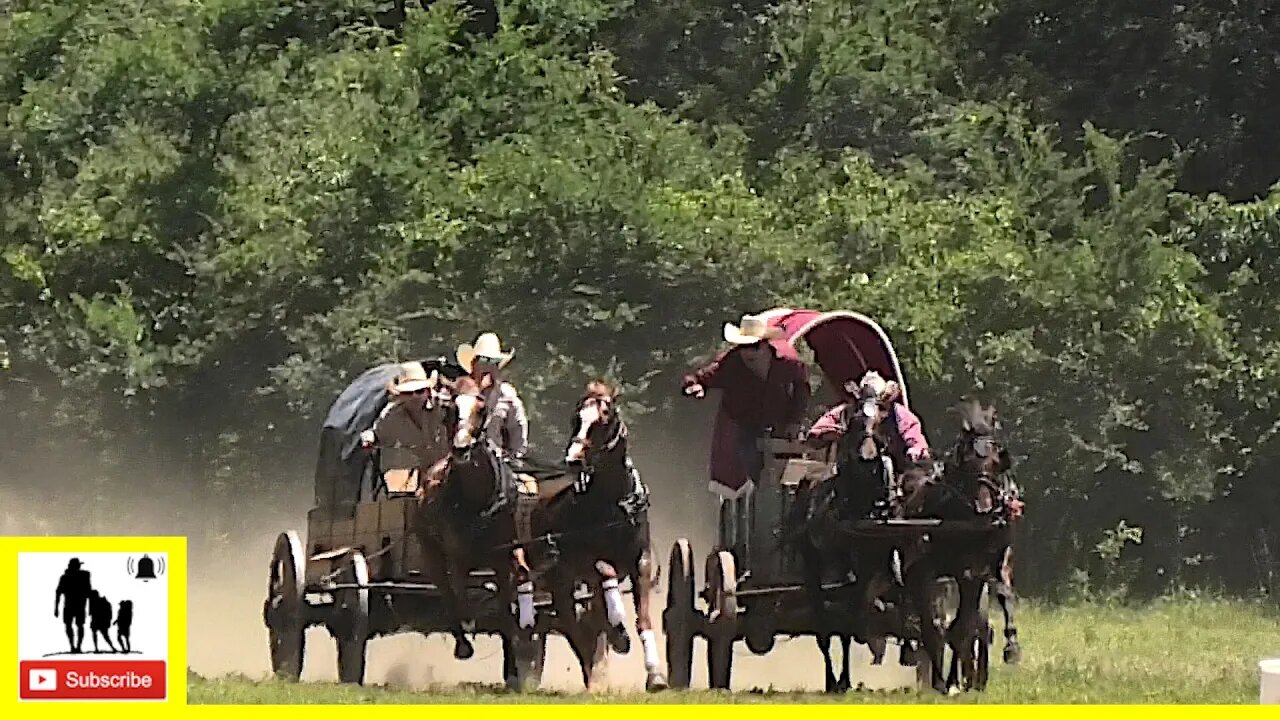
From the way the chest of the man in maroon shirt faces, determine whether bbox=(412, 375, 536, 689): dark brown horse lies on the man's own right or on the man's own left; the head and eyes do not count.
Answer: on the man's own right

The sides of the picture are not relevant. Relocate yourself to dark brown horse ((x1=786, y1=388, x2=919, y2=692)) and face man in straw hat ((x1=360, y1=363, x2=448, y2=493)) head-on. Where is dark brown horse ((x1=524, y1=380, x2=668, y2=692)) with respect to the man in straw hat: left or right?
left

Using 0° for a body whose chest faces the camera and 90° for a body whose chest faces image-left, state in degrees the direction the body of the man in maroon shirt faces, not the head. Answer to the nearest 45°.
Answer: approximately 0°

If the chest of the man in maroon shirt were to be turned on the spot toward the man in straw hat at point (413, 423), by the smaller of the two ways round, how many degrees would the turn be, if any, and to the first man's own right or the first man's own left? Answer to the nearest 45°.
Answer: approximately 90° to the first man's own right

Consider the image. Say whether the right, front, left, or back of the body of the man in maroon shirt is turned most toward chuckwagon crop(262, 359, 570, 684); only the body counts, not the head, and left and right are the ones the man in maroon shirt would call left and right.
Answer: right

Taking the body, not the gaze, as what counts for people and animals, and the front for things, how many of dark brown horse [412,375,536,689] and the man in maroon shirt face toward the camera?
2

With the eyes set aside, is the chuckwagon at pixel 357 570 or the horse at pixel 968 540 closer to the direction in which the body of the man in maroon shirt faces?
the horse

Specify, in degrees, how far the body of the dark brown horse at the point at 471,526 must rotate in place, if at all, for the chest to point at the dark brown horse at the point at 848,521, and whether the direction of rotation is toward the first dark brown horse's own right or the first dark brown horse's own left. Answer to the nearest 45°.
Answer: approximately 90° to the first dark brown horse's own left

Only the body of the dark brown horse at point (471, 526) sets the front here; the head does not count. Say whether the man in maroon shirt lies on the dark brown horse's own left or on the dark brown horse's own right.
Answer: on the dark brown horse's own left

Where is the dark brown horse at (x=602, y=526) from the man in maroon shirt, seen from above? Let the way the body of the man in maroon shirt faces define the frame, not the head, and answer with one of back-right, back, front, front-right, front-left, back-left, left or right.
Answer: front-right
